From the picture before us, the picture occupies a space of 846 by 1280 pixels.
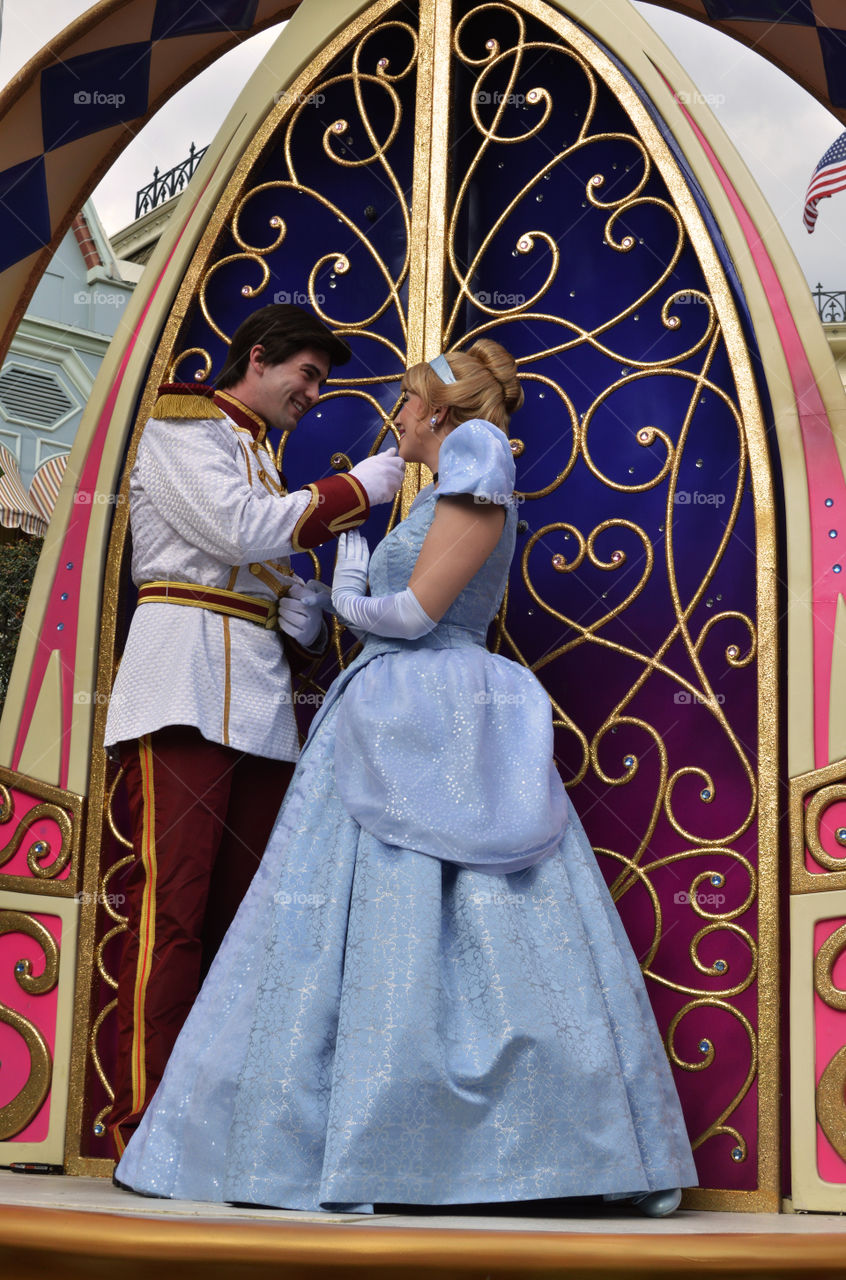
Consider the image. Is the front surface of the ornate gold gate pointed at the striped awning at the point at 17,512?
no

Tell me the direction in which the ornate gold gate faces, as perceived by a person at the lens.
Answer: facing the viewer

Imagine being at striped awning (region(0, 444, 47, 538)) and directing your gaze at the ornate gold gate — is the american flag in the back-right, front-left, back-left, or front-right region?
front-left

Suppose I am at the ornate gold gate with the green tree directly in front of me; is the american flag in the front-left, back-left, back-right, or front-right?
front-right

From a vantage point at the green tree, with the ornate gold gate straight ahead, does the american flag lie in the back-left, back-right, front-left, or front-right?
front-left

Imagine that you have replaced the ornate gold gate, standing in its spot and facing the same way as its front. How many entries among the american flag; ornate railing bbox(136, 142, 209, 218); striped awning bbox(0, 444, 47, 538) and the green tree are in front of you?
0

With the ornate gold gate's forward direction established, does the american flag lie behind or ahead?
behind

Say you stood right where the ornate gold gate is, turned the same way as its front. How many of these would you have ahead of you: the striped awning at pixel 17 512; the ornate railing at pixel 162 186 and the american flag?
0

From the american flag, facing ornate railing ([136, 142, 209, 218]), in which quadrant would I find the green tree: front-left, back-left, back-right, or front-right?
front-left

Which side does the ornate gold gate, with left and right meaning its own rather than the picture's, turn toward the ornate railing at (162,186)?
back

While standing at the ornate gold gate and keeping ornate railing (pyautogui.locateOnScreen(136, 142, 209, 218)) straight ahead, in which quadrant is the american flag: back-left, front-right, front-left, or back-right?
front-right
